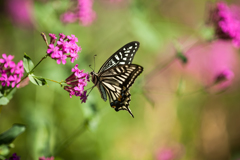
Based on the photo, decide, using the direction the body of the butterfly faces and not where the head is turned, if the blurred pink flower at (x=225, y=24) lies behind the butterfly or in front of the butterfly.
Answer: behind

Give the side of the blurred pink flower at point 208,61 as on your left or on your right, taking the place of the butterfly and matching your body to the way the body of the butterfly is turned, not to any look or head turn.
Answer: on your right

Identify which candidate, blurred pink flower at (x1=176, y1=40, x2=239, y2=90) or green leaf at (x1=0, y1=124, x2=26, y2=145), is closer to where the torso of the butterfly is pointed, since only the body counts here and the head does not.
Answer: the green leaf

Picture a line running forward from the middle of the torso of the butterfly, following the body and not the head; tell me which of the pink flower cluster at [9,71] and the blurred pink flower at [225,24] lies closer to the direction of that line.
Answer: the pink flower cluster

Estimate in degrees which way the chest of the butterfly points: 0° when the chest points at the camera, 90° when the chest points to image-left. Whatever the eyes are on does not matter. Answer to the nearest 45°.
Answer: approximately 90°

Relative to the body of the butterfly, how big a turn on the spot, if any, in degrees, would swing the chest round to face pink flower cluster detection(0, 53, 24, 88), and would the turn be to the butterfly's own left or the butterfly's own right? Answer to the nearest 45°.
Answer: approximately 45° to the butterfly's own left
